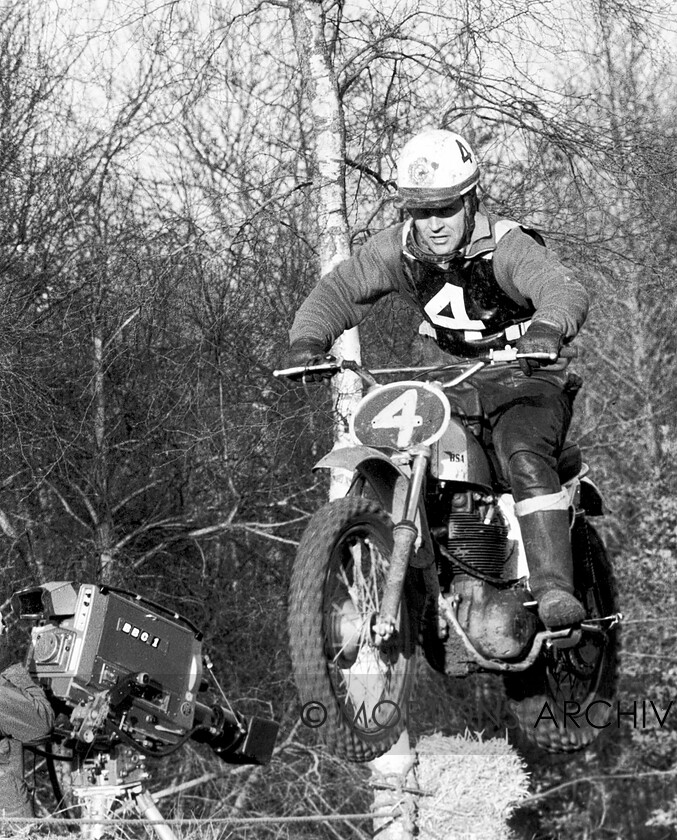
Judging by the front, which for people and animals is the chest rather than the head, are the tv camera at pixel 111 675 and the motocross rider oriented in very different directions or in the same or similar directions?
very different directions

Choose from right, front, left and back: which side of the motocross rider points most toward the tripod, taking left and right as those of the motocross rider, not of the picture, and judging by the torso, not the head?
right

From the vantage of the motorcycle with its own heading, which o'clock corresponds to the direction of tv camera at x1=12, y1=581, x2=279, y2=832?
The tv camera is roughly at 3 o'clock from the motorcycle.

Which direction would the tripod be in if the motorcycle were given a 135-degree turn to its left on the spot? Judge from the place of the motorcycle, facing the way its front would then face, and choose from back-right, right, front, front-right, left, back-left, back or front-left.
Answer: back-left

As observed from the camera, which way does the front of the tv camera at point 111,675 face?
facing away from the viewer and to the right of the viewer

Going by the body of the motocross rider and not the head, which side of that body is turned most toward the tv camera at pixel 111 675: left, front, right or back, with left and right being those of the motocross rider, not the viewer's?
right

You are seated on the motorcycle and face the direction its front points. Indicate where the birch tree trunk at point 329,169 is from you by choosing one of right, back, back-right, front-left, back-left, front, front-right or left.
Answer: back-right
